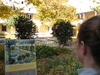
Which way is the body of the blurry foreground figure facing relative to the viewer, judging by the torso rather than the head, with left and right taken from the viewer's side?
facing away from the viewer and to the left of the viewer

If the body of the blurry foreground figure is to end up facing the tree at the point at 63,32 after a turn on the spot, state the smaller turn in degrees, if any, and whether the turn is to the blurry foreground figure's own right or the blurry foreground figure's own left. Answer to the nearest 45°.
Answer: approximately 45° to the blurry foreground figure's own right

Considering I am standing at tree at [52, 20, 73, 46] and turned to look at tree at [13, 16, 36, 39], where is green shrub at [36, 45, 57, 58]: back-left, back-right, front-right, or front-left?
front-left

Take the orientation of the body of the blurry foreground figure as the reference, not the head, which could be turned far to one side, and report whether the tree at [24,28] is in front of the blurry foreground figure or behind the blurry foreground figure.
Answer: in front
